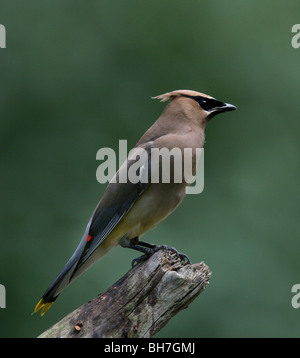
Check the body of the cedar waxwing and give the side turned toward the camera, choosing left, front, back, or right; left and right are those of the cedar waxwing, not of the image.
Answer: right
